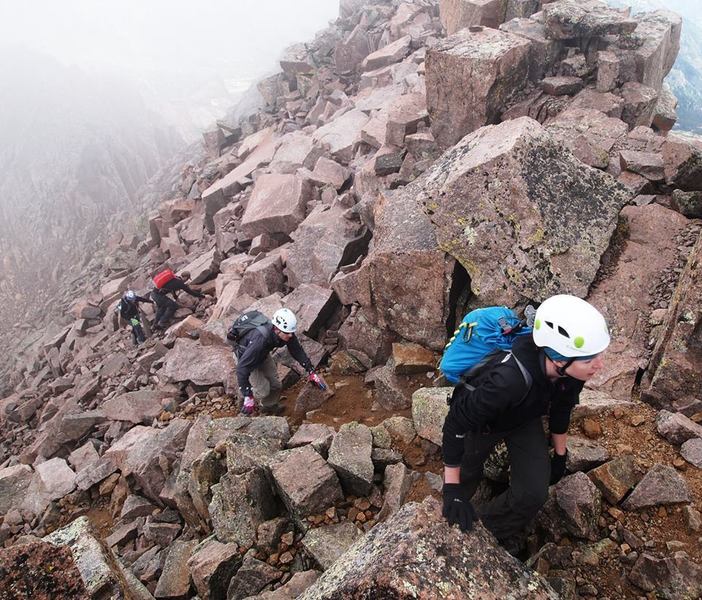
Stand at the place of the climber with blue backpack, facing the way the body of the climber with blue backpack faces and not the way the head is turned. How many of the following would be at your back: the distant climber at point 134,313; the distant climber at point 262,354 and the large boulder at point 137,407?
3

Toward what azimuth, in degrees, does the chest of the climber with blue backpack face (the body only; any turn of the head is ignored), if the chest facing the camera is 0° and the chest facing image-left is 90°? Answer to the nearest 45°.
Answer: approximately 315°

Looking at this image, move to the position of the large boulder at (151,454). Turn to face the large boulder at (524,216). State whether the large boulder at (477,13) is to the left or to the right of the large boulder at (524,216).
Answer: left

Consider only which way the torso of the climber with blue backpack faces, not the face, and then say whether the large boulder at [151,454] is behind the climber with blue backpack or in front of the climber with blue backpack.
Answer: behind
